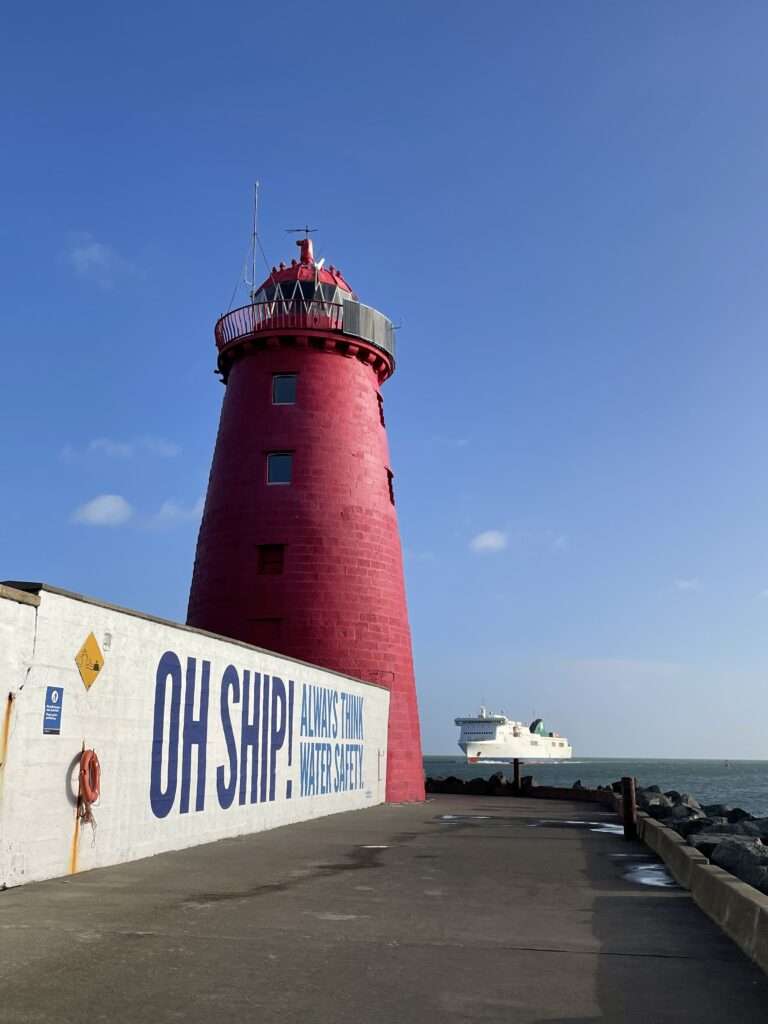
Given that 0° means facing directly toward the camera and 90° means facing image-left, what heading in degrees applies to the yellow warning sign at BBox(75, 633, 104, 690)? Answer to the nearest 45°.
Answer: approximately 315°

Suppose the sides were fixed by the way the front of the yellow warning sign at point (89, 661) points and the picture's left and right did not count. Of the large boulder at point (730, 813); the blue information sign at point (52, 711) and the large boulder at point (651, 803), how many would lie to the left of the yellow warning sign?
2

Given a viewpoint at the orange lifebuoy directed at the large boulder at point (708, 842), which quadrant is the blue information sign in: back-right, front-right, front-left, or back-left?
back-right

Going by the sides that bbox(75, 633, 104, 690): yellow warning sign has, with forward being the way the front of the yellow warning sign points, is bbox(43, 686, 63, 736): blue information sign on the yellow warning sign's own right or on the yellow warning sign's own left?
on the yellow warning sign's own right

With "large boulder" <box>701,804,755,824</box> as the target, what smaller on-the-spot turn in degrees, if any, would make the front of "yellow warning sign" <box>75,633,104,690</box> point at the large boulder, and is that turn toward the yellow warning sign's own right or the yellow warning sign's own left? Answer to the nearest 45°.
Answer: approximately 90° to the yellow warning sign's own left

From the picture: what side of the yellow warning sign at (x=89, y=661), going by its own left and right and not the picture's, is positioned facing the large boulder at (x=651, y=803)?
left

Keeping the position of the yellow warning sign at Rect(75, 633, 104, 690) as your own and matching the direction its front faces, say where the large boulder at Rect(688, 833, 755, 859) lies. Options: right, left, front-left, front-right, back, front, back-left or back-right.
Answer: front-left

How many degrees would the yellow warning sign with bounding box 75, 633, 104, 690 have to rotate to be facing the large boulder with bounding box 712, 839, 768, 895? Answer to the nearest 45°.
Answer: approximately 45° to its left

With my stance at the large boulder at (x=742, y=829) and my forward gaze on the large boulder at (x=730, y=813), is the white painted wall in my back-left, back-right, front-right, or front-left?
back-left

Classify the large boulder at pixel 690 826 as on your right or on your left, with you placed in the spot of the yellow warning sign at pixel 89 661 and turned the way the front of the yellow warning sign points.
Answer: on your left
